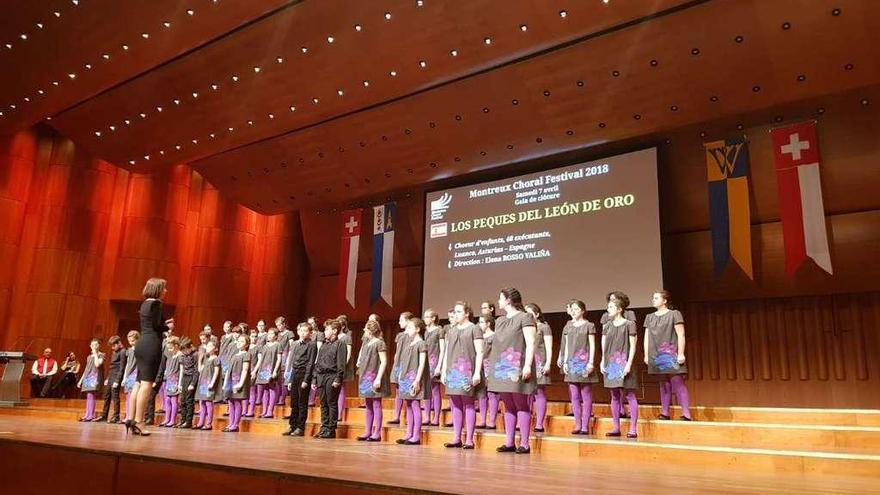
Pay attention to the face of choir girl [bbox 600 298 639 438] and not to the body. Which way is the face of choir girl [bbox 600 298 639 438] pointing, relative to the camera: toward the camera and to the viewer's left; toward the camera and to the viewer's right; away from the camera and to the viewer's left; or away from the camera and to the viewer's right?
toward the camera and to the viewer's left

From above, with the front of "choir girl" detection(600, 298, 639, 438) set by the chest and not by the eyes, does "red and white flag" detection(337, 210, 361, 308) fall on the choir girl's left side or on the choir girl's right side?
on the choir girl's right side

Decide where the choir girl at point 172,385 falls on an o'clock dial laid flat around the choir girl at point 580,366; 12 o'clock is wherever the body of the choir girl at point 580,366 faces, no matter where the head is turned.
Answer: the choir girl at point 172,385 is roughly at 2 o'clock from the choir girl at point 580,366.

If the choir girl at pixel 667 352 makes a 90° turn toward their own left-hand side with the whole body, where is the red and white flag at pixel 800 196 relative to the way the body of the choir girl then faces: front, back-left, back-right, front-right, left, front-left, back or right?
left

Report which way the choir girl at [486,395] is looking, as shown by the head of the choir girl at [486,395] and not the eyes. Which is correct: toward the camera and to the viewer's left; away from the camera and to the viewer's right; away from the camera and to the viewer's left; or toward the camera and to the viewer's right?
toward the camera and to the viewer's left

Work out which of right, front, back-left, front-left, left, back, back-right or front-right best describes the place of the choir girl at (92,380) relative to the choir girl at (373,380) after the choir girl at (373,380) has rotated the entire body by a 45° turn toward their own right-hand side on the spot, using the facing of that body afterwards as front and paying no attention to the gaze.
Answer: front-right

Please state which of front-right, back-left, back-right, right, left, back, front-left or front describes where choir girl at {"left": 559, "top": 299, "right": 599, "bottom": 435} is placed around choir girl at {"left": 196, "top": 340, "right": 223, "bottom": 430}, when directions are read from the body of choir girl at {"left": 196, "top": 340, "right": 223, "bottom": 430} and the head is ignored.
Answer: left

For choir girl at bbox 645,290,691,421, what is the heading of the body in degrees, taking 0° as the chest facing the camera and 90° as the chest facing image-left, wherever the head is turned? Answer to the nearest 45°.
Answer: approximately 45°

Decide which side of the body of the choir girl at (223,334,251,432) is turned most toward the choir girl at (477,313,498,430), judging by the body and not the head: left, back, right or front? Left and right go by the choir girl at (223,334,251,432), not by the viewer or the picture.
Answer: left

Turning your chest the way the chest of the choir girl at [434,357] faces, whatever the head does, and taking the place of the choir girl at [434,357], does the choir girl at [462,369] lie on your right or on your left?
on your left

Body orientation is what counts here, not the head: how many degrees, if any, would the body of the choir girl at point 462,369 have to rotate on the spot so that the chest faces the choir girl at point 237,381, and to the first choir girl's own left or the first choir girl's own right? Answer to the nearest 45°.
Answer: approximately 90° to the first choir girl's own right

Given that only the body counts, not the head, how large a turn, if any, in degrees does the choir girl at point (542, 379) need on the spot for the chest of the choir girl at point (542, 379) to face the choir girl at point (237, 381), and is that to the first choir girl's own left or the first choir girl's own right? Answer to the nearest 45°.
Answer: approximately 45° to the first choir girl's own right

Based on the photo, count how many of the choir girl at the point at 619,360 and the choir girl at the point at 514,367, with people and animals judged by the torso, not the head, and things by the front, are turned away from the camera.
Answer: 0
